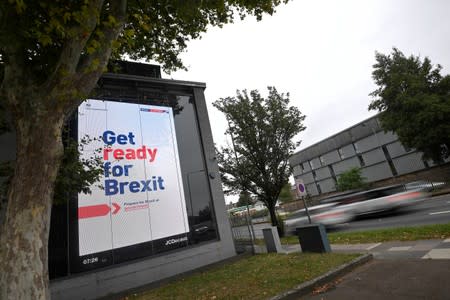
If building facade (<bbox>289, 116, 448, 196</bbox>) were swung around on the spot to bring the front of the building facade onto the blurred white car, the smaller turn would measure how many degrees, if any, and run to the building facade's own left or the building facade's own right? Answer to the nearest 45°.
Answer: approximately 45° to the building facade's own left

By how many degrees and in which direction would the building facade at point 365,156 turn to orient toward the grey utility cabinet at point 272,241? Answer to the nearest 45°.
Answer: approximately 45° to its left

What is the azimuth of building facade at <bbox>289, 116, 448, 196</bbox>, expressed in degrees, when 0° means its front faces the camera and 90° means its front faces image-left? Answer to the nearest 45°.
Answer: approximately 45°

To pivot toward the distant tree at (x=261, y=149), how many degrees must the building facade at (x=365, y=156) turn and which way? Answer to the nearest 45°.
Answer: approximately 45° to its left

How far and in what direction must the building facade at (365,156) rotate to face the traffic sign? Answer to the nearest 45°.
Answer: approximately 45° to its left

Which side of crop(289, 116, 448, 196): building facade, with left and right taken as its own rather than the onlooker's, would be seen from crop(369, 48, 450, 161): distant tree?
left
